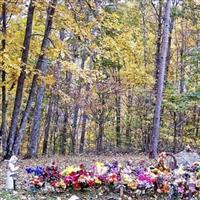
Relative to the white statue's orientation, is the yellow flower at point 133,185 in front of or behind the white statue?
in front
